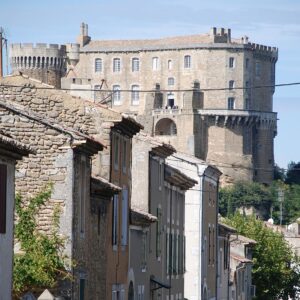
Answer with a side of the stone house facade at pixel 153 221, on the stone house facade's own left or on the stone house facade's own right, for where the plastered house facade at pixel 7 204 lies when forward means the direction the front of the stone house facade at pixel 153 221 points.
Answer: on the stone house facade's own right

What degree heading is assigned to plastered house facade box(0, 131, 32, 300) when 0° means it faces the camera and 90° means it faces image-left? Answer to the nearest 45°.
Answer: approximately 315°

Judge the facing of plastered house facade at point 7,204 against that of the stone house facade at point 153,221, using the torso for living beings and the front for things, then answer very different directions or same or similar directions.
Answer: same or similar directions

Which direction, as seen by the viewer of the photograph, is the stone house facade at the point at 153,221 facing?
facing the viewer and to the right of the viewer

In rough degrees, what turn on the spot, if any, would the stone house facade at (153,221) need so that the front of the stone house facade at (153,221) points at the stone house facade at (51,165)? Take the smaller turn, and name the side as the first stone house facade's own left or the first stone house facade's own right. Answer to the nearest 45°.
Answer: approximately 45° to the first stone house facade's own right

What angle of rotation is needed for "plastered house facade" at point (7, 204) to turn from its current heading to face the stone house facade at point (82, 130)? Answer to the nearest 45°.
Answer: approximately 135° to its left

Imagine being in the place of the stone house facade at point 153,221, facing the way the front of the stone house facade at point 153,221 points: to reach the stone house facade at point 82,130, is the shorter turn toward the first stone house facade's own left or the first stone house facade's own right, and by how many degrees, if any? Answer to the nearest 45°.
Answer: approximately 45° to the first stone house facade's own right

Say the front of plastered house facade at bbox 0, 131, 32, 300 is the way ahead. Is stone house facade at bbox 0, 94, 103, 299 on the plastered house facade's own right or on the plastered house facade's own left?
on the plastered house facade's own left

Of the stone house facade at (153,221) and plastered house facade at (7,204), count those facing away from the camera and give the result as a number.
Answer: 0
